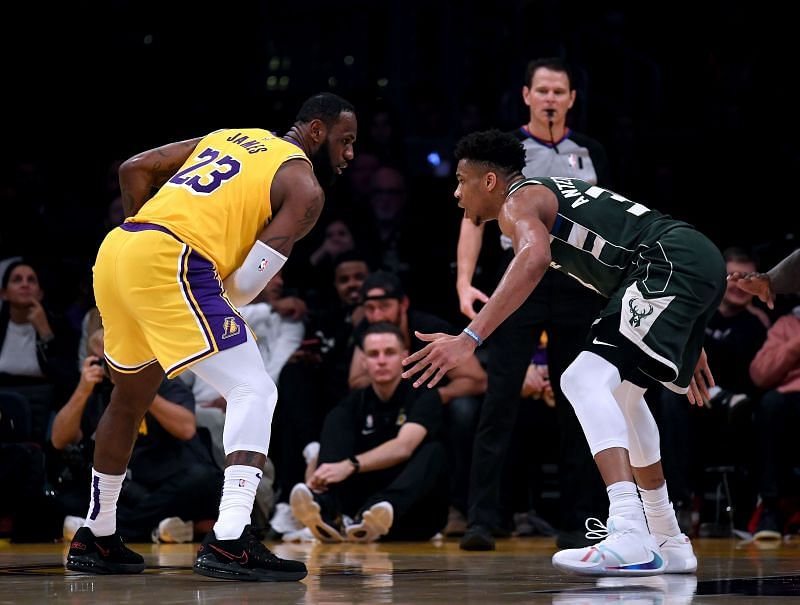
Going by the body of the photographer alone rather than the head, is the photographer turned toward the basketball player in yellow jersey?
yes

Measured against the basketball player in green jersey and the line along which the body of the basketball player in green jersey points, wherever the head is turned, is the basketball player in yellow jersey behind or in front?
in front

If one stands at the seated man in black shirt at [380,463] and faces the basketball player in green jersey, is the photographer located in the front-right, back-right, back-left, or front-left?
back-right

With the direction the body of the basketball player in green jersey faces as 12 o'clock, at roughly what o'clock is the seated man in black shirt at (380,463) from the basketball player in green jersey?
The seated man in black shirt is roughly at 2 o'clock from the basketball player in green jersey.

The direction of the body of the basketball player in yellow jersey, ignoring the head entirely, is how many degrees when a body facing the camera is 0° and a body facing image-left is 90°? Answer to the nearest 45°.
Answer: approximately 225°

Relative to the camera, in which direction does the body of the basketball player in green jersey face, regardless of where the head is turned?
to the viewer's left

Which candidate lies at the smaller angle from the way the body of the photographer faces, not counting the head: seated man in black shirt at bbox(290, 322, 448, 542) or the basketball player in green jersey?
the basketball player in green jersey

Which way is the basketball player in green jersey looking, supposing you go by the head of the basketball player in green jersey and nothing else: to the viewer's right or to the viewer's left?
to the viewer's left

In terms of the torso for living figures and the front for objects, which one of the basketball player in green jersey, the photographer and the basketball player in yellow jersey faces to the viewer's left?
the basketball player in green jersey

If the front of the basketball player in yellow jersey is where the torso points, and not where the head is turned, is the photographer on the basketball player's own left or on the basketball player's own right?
on the basketball player's own left

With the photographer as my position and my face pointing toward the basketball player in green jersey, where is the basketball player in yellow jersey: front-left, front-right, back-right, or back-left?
front-right

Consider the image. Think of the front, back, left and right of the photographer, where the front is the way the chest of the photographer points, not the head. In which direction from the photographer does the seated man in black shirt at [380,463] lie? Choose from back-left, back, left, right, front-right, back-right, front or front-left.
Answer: left

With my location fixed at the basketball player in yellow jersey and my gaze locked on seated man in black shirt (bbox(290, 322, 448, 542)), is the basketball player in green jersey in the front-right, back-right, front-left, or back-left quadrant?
front-right

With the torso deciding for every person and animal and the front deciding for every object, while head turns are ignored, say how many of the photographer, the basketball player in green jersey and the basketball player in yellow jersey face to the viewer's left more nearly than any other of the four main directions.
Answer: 1

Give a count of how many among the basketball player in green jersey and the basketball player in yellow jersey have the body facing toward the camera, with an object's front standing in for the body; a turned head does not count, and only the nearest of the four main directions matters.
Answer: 0

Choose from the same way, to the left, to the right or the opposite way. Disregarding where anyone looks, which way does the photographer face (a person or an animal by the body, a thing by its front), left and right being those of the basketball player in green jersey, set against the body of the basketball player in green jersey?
to the left

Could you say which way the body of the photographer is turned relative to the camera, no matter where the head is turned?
toward the camera
